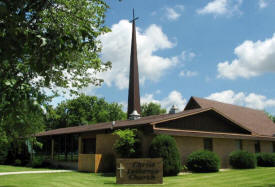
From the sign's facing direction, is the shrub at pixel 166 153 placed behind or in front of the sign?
behind

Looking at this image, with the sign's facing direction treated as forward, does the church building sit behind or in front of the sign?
behind

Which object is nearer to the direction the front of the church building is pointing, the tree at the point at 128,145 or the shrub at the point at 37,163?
the tree

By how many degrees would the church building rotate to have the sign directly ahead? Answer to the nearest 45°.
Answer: approximately 45° to its left

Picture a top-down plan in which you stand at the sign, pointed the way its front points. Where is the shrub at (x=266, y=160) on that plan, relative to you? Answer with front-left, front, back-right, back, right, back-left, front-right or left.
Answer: back-left

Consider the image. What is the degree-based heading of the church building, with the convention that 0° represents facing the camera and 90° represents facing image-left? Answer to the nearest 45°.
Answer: approximately 45°

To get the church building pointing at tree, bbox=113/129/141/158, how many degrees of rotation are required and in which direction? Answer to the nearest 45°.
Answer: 0° — it already faces it
